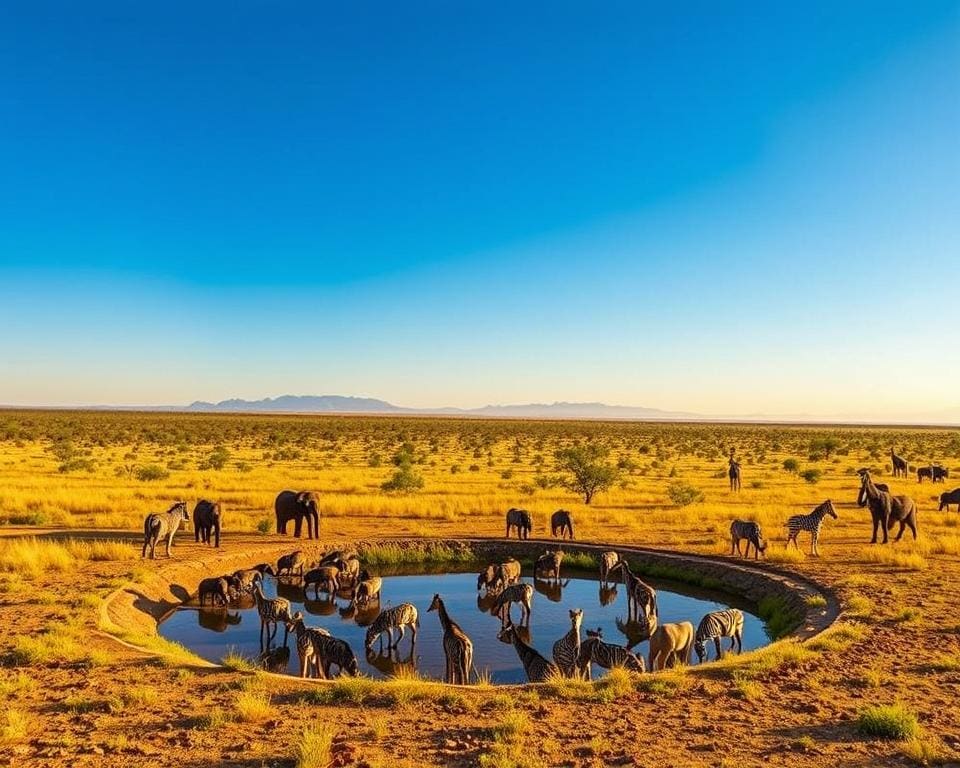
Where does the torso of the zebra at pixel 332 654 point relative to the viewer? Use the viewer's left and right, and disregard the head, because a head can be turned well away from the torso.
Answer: facing to the right of the viewer

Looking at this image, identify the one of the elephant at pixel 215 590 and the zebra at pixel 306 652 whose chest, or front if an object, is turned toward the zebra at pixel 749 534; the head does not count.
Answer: the elephant

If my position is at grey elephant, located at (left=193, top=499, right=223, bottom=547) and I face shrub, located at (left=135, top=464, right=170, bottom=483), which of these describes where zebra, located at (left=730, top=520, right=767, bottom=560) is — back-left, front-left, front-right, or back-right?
back-right

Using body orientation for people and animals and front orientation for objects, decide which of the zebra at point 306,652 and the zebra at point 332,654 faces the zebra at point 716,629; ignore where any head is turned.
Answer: the zebra at point 332,654

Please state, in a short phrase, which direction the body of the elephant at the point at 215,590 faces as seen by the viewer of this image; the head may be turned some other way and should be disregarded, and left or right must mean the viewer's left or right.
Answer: facing to the right of the viewer
